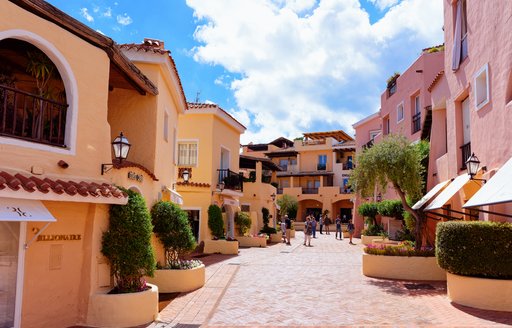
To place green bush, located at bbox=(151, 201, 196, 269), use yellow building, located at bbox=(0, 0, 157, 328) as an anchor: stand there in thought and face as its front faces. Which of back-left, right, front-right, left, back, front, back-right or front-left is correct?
left

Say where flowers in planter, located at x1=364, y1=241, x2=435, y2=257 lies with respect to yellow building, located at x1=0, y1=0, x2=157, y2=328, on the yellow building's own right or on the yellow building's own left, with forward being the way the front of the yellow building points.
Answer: on the yellow building's own left

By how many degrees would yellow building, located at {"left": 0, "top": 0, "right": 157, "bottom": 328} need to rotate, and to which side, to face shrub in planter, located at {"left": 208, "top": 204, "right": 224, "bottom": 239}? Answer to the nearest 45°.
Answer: approximately 90° to its left

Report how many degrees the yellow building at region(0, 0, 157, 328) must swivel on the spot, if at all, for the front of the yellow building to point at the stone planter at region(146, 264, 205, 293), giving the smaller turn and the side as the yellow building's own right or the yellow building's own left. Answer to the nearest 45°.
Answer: approximately 90° to the yellow building's own left

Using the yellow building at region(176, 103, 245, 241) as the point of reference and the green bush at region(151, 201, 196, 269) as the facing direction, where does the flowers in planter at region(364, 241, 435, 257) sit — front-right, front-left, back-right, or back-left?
front-left

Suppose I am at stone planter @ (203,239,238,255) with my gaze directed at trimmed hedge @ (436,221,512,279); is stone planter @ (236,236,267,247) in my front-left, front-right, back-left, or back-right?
back-left

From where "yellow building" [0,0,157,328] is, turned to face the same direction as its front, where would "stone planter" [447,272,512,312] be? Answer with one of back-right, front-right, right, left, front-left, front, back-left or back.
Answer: front-left

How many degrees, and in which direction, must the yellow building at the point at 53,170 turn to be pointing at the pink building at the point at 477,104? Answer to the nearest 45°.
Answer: approximately 45° to its left

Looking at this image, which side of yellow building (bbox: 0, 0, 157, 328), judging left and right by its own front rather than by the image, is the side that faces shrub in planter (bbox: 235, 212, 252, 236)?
left

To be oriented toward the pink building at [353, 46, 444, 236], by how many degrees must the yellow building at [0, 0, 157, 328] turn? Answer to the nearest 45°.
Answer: approximately 90° to its left

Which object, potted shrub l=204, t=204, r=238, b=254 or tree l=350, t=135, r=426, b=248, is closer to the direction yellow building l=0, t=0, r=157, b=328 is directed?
the tree

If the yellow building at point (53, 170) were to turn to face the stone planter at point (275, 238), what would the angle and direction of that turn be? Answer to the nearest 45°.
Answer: approximately 90° to its left
